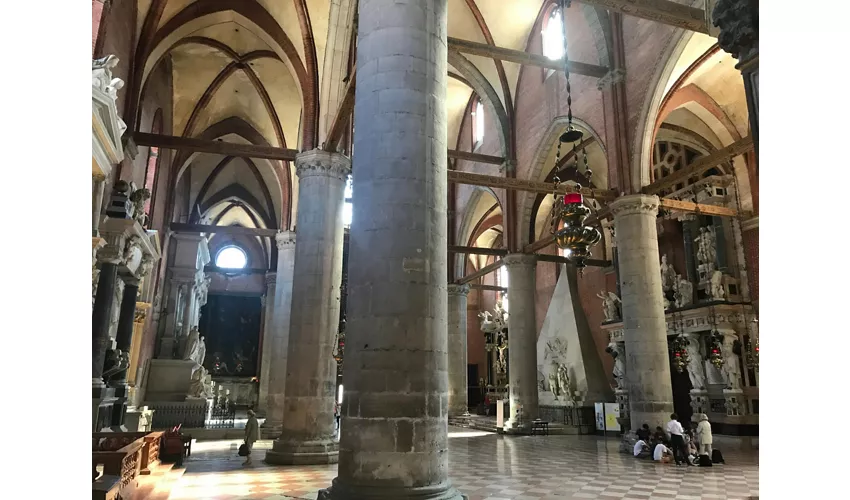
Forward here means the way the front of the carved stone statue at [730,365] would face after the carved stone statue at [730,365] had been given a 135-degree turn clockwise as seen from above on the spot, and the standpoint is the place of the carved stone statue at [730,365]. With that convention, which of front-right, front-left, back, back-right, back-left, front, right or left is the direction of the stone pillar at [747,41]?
back

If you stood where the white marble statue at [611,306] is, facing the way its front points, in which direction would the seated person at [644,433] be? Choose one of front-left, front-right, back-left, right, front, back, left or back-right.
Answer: front-left

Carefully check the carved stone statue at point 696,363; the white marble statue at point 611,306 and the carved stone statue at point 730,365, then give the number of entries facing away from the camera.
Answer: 0

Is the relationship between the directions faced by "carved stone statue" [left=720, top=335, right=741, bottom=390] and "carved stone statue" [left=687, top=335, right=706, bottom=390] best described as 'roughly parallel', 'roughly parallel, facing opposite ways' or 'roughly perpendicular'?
roughly parallel

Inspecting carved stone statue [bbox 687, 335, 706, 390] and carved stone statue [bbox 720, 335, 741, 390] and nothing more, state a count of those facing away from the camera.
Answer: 0

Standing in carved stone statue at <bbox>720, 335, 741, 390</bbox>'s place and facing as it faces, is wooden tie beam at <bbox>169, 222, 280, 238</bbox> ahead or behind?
ahead

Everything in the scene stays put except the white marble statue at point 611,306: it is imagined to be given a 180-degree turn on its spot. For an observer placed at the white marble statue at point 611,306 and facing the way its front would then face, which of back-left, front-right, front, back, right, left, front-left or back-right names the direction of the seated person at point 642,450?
back-right

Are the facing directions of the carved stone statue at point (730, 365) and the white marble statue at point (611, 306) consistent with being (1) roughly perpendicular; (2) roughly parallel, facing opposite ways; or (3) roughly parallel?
roughly parallel

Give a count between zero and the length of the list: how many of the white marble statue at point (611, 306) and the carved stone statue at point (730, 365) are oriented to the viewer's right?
0

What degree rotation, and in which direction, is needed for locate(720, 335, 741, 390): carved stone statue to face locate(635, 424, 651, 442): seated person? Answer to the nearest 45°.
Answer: approximately 45° to its left

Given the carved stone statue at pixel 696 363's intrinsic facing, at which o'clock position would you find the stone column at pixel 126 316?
The stone column is roughly at 12 o'clock from the carved stone statue.

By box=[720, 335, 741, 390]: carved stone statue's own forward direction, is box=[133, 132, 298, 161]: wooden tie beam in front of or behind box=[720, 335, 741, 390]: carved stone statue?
in front

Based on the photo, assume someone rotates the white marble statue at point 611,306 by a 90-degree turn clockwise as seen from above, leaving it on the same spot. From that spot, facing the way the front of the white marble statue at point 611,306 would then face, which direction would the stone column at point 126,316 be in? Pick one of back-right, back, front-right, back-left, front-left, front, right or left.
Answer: left

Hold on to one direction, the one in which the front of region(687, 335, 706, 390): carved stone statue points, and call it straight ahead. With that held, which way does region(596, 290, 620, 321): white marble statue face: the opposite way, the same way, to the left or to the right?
the same way

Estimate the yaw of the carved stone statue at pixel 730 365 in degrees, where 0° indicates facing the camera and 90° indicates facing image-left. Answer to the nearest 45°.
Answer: approximately 45°

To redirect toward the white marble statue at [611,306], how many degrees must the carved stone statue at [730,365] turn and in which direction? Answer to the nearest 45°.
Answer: approximately 90° to its right
